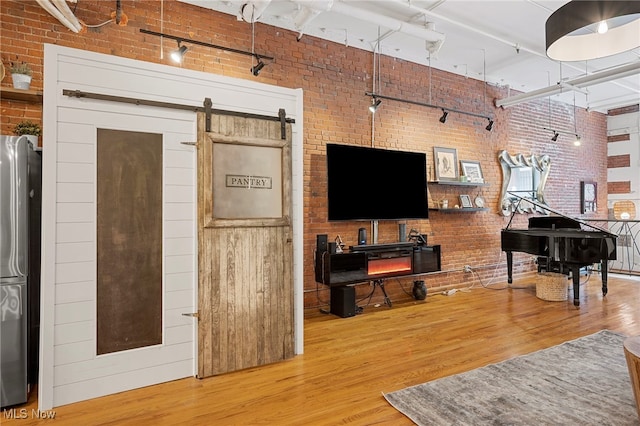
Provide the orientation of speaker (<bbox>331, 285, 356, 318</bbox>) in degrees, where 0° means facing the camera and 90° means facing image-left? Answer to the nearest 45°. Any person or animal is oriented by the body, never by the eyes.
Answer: approximately 315°

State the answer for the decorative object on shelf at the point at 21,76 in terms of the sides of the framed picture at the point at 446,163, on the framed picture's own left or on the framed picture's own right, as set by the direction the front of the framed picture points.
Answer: on the framed picture's own right

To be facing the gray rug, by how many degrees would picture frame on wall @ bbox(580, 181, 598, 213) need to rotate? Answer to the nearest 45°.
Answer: approximately 45° to its right

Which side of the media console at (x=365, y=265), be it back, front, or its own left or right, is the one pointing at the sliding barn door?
right

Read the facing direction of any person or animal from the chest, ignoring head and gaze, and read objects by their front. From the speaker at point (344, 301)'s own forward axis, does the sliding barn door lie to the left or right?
on its right

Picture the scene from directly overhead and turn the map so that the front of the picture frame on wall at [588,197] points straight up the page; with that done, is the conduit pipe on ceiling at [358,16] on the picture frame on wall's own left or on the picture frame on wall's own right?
on the picture frame on wall's own right

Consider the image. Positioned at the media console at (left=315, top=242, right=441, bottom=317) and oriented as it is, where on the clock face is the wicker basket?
The wicker basket is roughly at 10 o'clock from the media console.

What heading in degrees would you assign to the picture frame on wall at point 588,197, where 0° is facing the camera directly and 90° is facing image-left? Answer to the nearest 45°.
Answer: approximately 315°

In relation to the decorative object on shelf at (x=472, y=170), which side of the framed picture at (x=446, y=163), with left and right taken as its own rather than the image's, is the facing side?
left
